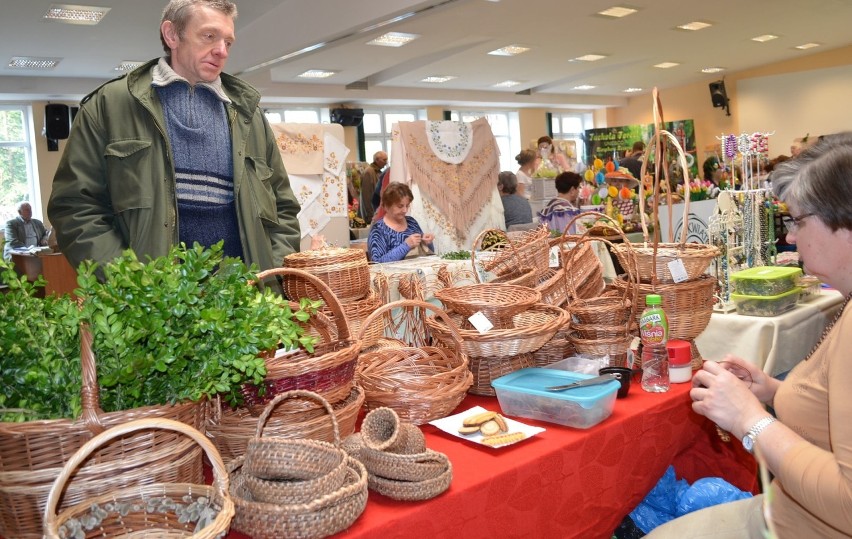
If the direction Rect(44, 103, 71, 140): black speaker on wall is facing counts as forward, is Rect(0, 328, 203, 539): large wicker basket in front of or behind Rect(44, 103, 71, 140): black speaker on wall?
in front

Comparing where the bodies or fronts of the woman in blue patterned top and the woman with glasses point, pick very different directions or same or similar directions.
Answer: very different directions

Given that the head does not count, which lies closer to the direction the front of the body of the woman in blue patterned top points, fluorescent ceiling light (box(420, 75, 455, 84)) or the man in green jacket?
the man in green jacket

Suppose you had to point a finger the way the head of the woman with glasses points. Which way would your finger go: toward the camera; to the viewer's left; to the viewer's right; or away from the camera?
to the viewer's left

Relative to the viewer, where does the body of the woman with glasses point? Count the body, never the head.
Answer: to the viewer's left

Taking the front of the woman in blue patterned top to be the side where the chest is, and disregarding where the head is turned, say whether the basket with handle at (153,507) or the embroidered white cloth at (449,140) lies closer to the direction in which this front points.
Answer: the basket with handle

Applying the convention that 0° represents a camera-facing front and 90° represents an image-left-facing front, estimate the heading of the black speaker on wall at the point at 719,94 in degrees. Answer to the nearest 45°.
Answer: approximately 45°

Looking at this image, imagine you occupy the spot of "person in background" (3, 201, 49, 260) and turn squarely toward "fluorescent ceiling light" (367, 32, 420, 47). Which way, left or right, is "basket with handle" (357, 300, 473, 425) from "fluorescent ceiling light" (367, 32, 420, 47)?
right

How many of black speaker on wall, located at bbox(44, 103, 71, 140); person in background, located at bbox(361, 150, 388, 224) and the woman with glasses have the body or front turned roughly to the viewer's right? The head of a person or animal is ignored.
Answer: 1
